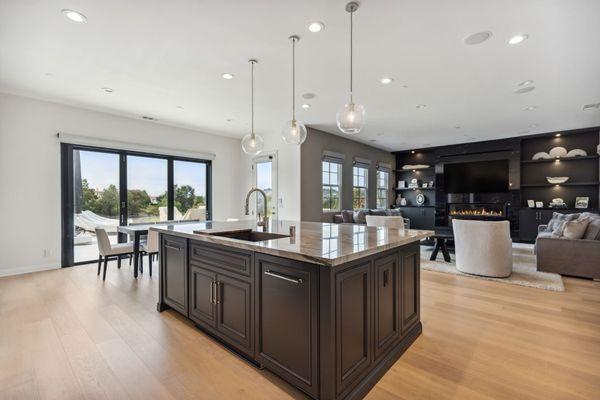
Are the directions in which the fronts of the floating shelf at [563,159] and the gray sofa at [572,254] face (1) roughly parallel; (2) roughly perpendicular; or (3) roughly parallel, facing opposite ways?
roughly perpendicular

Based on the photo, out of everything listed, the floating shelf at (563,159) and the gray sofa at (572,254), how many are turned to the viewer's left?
1

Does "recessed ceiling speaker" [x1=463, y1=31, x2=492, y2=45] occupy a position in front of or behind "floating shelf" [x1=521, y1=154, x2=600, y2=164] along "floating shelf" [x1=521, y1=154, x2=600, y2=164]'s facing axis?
in front

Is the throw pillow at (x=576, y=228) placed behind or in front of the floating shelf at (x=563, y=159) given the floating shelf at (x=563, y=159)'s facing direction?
in front

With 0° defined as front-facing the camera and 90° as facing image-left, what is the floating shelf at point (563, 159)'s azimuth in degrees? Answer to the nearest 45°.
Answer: approximately 0°

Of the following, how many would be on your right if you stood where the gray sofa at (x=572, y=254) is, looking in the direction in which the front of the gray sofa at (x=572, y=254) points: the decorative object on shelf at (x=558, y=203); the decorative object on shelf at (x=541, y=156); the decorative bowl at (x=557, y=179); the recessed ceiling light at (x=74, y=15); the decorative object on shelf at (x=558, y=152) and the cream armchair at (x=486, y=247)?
4

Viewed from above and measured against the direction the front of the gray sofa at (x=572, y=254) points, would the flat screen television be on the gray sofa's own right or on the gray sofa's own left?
on the gray sofa's own right

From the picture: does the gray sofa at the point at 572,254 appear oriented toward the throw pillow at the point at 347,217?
yes

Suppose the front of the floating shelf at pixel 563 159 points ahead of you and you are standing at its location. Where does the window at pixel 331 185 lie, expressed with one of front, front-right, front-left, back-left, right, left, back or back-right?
front-right

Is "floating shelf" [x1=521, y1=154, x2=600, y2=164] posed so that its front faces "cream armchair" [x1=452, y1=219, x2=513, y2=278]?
yes

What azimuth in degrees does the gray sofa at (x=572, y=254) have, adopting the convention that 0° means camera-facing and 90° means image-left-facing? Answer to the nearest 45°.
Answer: approximately 90°
